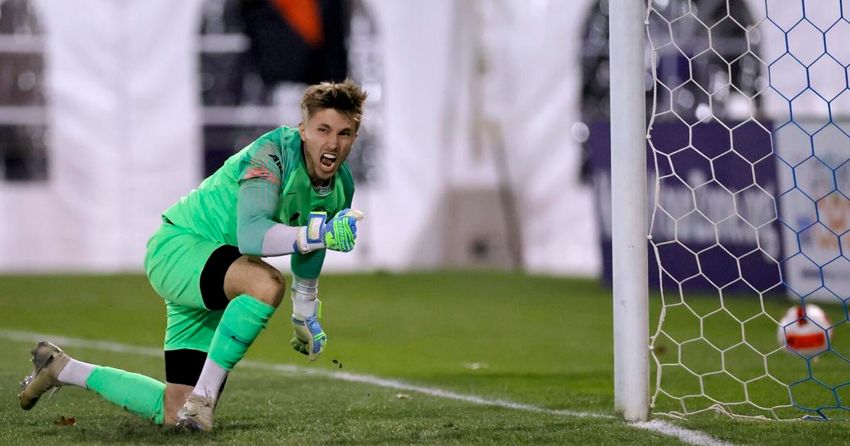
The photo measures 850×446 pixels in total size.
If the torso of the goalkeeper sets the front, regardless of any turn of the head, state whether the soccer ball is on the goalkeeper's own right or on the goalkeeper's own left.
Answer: on the goalkeeper's own left

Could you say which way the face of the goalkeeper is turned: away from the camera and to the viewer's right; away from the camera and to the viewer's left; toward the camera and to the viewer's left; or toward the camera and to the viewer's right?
toward the camera and to the viewer's right

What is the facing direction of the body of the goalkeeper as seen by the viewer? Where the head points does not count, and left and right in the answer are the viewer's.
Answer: facing the viewer and to the right of the viewer
